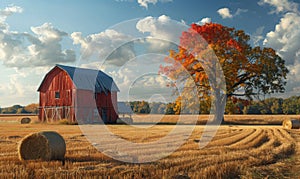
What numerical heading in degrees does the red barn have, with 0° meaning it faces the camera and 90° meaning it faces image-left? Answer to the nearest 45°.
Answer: approximately 45°

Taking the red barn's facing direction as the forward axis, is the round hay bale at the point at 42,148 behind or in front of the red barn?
in front
